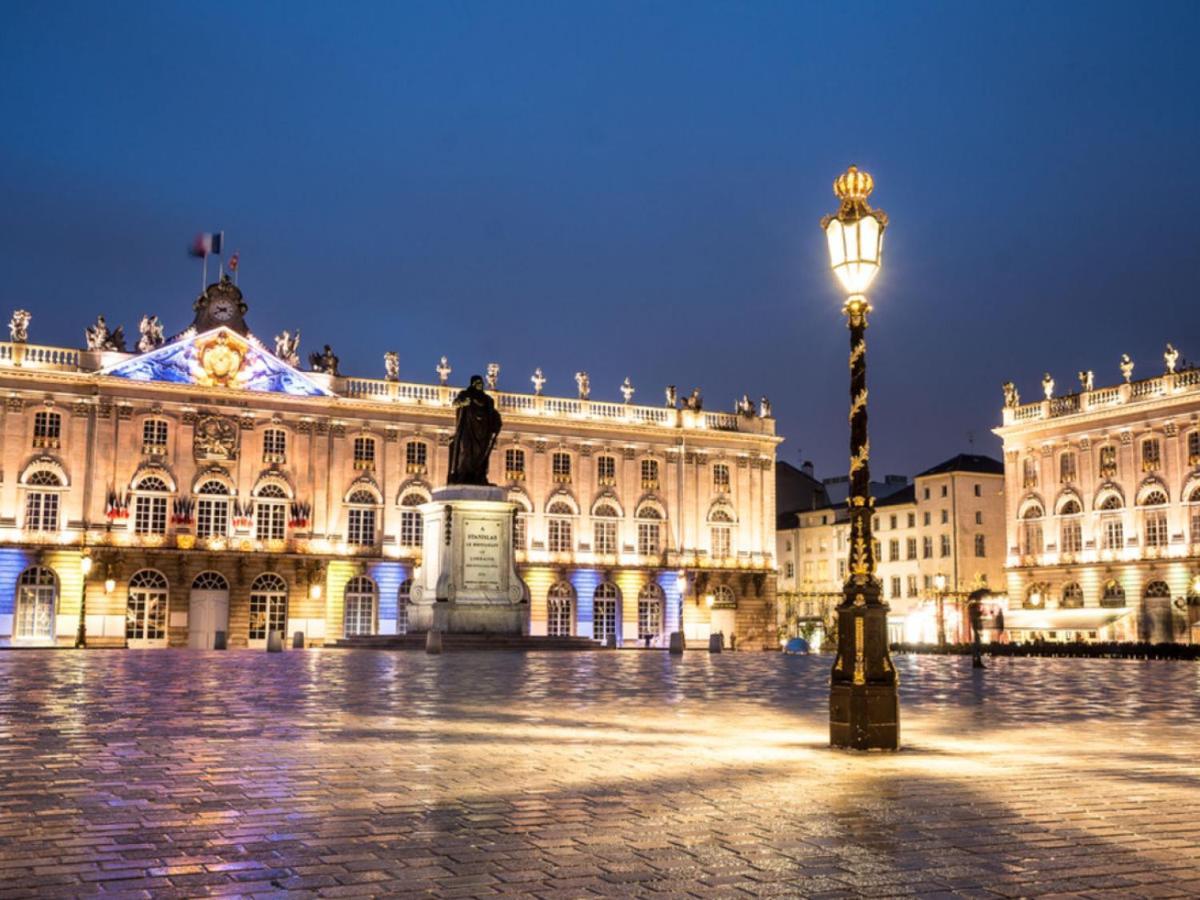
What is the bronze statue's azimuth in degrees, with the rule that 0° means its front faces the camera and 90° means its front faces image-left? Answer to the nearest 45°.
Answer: approximately 315°

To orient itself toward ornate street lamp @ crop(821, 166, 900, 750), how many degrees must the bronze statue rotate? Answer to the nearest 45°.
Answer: approximately 45° to its right
